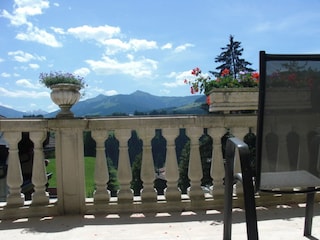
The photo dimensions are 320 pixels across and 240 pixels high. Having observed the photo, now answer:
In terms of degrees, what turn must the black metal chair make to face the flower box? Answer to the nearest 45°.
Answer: approximately 45° to its right

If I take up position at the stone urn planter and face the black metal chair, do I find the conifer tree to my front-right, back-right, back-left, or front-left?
back-left

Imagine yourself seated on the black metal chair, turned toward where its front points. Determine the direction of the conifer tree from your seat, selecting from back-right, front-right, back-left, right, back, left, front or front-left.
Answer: front-right

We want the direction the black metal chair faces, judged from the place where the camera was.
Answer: facing away from the viewer and to the left of the viewer

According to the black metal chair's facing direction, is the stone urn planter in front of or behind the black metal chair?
in front
